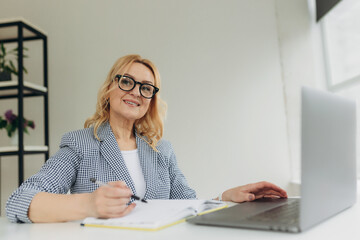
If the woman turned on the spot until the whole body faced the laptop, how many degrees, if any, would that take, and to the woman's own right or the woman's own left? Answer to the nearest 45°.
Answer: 0° — they already face it

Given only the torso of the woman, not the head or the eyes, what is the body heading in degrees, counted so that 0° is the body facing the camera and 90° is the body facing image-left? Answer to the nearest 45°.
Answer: approximately 315°

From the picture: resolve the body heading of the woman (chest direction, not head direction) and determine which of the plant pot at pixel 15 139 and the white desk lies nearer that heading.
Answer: the white desk

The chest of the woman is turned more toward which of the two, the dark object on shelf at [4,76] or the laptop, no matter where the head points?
the laptop

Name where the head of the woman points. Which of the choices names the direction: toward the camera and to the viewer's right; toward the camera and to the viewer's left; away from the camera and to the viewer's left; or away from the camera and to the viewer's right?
toward the camera and to the viewer's right

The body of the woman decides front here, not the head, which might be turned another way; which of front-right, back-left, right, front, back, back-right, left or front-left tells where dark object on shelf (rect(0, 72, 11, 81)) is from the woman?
back

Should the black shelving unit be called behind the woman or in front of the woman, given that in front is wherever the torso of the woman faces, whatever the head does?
behind

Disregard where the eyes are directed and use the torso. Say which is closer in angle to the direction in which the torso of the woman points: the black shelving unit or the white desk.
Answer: the white desk
